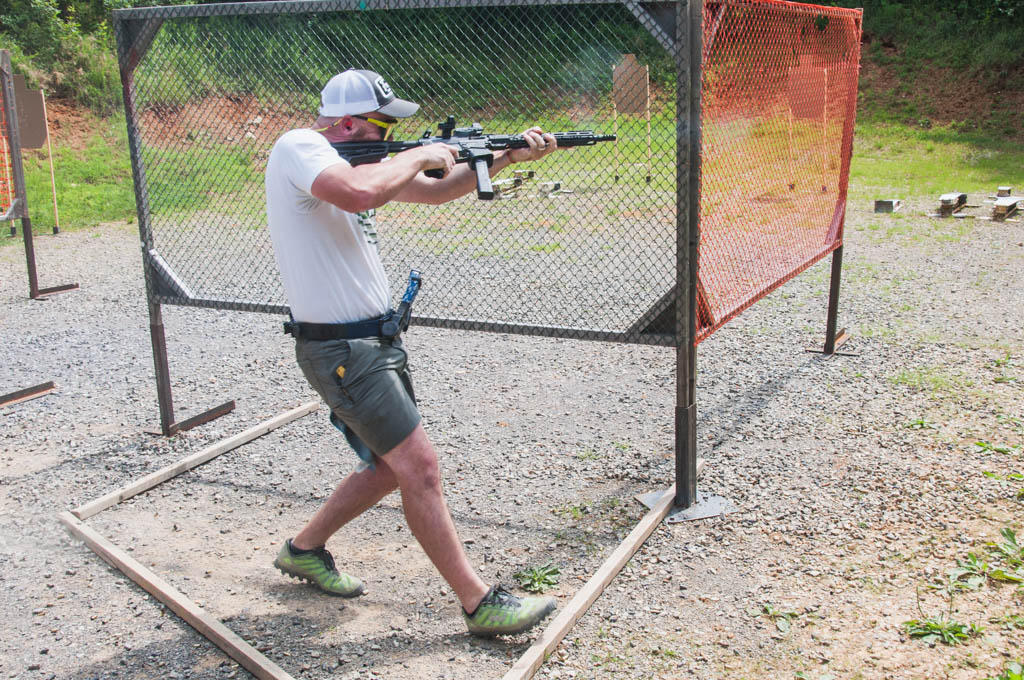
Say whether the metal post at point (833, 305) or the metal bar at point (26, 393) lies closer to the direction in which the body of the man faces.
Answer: the metal post

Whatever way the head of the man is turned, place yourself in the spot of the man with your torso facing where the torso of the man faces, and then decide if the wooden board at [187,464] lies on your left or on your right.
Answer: on your left

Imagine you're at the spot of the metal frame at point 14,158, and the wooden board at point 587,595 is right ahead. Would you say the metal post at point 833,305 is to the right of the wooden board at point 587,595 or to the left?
left

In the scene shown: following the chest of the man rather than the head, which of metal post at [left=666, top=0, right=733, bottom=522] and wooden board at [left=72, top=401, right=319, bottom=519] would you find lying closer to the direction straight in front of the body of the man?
the metal post

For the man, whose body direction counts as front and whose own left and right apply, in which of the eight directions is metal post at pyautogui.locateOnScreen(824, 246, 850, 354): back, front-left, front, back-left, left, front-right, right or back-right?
front-left

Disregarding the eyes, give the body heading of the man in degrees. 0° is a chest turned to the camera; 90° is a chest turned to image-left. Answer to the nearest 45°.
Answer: approximately 270°

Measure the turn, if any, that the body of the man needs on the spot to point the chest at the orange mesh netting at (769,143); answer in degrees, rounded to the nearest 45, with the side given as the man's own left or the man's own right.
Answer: approximately 45° to the man's own left
